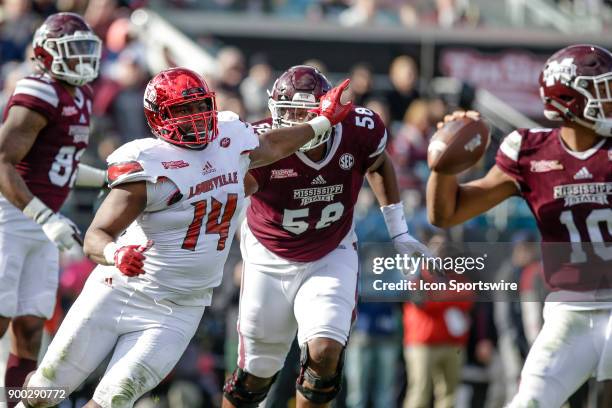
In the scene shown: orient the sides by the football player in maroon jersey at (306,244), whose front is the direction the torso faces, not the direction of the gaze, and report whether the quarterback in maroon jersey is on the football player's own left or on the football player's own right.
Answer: on the football player's own left

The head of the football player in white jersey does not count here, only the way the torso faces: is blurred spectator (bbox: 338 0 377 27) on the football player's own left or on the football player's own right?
on the football player's own left

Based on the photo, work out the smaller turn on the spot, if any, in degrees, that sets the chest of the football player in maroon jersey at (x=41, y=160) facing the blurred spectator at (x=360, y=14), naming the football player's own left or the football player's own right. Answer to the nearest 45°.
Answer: approximately 90° to the football player's own left

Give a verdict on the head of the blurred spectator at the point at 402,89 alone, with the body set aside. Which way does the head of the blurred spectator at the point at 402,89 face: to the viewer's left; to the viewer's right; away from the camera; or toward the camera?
toward the camera

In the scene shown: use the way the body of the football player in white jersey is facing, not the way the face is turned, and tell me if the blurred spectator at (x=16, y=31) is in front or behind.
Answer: behind

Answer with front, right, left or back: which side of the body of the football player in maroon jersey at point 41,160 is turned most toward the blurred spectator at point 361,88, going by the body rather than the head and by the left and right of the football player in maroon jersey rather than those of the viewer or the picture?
left

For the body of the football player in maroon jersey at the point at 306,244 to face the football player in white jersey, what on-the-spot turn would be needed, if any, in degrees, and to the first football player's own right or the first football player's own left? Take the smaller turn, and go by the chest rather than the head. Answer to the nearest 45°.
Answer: approximately 45° to the first football player's own right

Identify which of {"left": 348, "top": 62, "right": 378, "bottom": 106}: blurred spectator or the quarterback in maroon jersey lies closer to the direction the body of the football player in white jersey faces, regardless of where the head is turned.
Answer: the quarterback in maroon jersey

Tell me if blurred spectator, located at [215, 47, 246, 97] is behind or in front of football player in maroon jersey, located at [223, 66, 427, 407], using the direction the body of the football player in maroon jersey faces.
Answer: behind

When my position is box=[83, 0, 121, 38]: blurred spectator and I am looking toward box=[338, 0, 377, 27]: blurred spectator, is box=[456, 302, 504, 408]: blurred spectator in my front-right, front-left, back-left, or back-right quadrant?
front-right

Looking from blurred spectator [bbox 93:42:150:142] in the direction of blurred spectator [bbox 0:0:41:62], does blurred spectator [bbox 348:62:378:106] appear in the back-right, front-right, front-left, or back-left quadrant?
back-right

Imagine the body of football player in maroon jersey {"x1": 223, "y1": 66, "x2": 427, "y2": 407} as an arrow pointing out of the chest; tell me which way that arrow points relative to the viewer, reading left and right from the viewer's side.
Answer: facing the viewer
